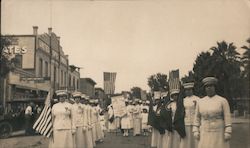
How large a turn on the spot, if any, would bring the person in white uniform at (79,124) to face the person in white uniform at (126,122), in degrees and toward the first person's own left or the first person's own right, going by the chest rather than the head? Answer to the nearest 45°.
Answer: approximately 180°

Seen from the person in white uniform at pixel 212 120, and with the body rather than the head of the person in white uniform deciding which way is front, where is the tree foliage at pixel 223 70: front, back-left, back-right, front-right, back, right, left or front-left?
back

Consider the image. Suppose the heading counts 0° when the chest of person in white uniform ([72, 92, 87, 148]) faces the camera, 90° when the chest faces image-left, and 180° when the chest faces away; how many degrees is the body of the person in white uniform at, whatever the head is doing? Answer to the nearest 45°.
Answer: approximately 0°

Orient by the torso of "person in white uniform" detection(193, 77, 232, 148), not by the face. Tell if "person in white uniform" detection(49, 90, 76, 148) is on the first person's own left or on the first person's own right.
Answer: on the first person's own right

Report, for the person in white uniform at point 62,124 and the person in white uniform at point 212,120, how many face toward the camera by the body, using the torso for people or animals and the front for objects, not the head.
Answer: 2

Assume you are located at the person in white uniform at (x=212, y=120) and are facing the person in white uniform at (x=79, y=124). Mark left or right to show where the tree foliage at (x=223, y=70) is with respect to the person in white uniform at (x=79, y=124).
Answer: right

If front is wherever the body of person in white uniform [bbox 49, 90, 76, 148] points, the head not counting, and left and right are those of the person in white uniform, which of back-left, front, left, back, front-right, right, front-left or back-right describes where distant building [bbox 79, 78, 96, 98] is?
back
